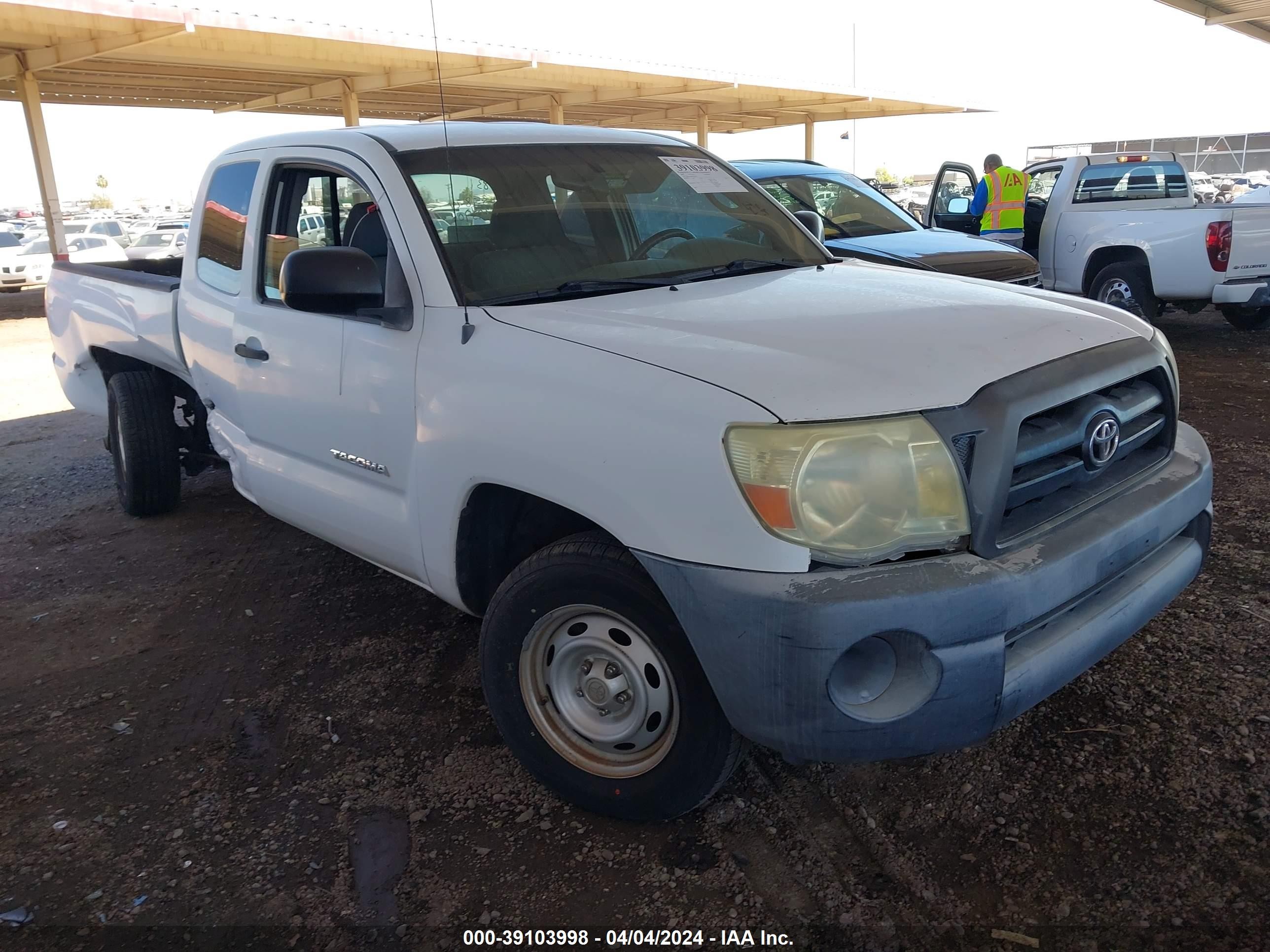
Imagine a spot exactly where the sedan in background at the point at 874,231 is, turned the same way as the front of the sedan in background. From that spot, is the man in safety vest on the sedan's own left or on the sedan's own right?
on the sedan's own left

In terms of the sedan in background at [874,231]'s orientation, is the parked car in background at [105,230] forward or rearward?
rearward

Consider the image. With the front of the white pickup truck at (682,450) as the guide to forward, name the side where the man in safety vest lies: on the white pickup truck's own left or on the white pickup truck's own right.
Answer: on the white pickup truck's own left

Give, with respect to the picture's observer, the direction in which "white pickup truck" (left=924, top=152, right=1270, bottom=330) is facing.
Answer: facing away from the viewer and to the left of the viewer

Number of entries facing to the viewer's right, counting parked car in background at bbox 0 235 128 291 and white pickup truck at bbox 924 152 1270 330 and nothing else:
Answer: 0

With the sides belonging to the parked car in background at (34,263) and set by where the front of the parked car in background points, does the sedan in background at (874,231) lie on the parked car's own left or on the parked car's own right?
on the parked car's own left

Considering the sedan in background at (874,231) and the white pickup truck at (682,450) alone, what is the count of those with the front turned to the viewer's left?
0

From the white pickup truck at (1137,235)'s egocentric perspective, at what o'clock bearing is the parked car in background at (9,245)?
The parked car in background is roughly at 11 o'clock from the white pickup truck.

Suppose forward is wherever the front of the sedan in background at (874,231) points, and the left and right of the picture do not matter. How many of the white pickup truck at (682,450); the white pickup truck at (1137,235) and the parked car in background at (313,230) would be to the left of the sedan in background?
1

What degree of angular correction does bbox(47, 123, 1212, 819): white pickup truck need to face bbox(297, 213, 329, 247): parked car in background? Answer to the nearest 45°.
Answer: approximately 180°

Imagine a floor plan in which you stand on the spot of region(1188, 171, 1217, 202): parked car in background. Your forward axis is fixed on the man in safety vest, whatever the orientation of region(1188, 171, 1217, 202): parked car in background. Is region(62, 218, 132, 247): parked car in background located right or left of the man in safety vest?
right

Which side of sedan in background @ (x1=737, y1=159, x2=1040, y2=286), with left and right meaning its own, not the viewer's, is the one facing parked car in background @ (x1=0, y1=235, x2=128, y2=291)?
back

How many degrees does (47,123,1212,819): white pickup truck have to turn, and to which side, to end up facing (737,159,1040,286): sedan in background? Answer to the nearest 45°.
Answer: approximately 135° to its left
